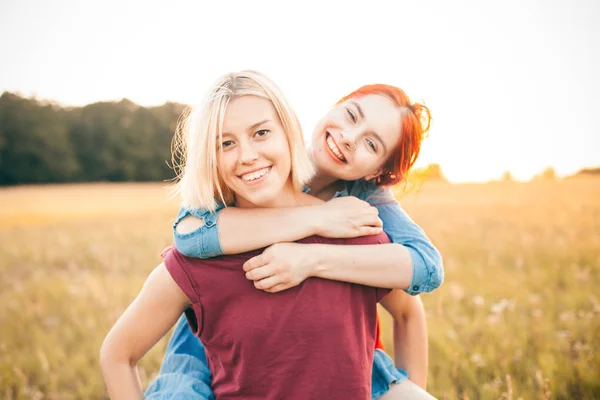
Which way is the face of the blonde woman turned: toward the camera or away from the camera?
toward the camera

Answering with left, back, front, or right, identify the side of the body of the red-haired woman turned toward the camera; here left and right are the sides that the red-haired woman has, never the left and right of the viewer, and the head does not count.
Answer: front

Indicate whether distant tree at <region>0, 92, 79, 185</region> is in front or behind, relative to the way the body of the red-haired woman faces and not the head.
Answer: behind

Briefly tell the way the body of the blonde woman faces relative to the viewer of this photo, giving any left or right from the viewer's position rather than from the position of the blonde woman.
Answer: facing the viewer

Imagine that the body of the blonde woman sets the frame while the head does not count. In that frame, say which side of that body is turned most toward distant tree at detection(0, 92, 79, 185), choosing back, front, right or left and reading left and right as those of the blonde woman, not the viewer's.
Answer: back
